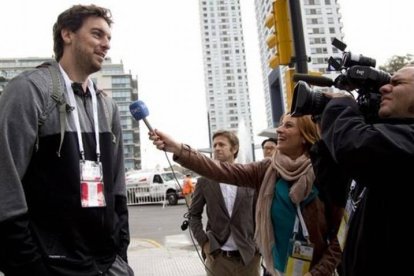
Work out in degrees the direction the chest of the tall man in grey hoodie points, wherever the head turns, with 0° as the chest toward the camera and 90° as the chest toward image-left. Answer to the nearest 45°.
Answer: approximately 315°

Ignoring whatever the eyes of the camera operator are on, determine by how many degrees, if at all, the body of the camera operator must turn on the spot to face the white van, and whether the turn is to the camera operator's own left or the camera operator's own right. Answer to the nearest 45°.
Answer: approximately 45° to the camera operator's own right

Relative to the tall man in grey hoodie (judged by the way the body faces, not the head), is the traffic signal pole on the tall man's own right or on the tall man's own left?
on the tall man's own left

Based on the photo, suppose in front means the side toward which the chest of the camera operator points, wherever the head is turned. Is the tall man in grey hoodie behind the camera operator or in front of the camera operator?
in front

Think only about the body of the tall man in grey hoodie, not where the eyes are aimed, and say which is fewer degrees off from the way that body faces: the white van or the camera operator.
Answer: the camera operator

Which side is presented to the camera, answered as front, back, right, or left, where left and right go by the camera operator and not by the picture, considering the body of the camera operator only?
left

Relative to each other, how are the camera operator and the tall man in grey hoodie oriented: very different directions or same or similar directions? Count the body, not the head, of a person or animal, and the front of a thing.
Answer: very different directions

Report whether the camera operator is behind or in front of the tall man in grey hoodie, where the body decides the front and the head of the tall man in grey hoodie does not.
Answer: in front

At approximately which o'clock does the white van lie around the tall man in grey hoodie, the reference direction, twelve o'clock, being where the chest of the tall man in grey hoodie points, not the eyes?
The white van is roughly at 8 o'clock from the tall man in grey hoodie.

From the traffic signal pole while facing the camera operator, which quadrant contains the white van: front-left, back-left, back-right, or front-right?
back-right

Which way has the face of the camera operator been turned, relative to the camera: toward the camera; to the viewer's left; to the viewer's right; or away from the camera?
to the viewer's left

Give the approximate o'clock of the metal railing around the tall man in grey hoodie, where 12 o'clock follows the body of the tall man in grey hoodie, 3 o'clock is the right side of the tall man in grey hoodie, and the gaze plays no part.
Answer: The metal railing is roughly at 8 o'clock from the tall man in grey hoodie.

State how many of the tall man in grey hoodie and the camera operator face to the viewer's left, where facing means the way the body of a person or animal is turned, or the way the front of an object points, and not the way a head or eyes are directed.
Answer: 1

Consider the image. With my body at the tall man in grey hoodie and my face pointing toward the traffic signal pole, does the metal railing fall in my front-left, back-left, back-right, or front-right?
front-left
